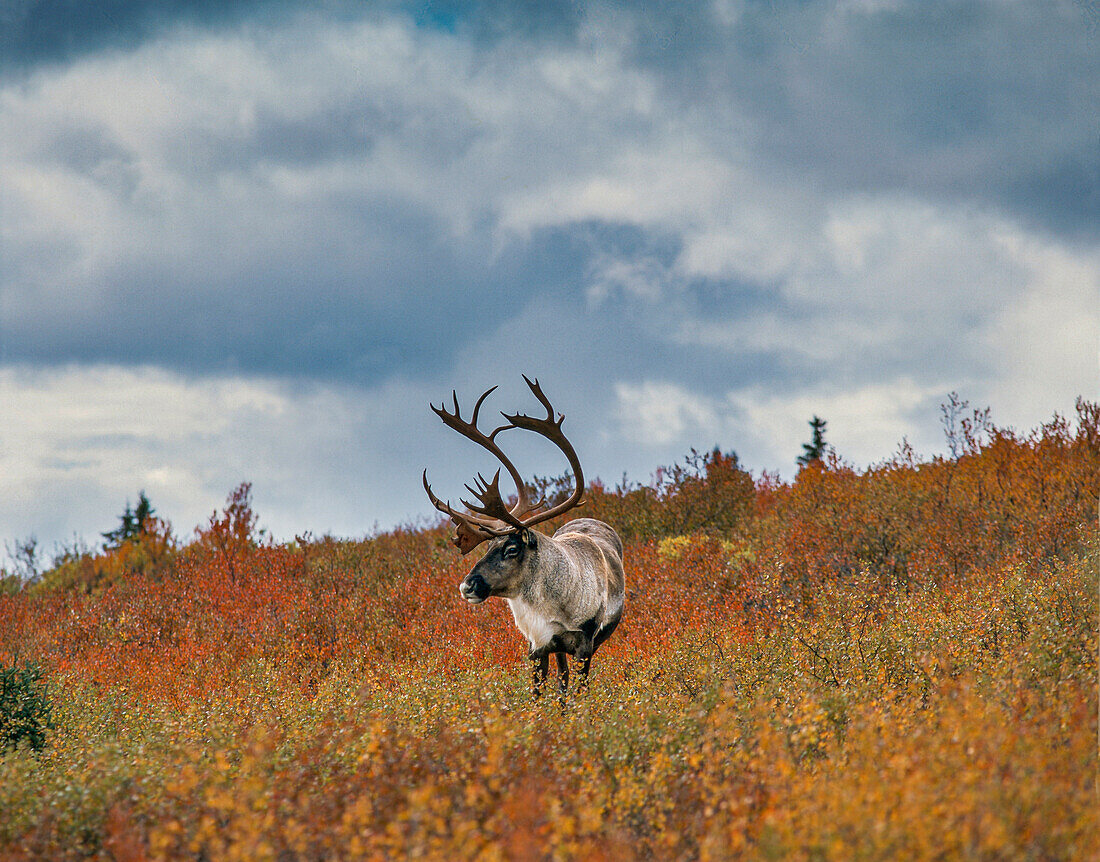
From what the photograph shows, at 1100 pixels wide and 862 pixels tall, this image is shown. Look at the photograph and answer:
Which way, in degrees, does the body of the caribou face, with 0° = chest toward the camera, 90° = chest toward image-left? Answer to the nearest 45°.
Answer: approximately 45°

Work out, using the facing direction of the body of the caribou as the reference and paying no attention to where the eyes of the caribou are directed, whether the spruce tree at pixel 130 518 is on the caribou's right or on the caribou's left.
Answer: on the caribou's right

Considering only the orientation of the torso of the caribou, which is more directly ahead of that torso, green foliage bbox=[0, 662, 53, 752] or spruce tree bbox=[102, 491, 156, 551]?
the green foliage

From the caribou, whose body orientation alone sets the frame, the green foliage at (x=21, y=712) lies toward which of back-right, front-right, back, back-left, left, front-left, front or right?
front-right
